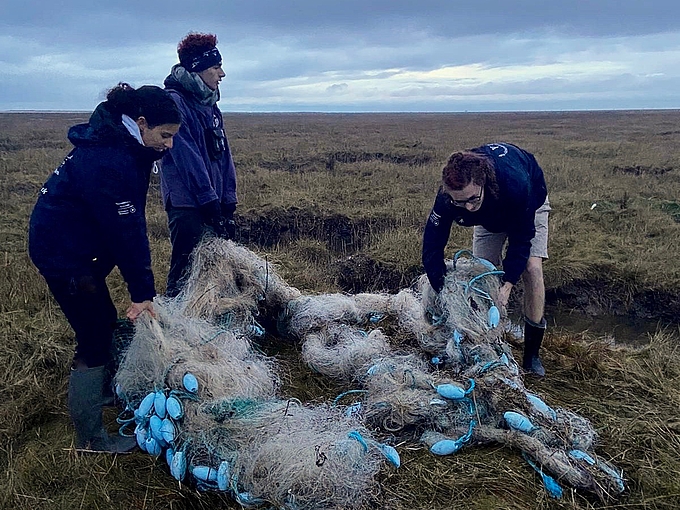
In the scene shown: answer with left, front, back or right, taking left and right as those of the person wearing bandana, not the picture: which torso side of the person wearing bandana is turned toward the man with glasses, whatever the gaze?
front

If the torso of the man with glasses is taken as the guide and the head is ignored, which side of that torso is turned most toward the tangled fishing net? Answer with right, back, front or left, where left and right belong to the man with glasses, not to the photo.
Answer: front

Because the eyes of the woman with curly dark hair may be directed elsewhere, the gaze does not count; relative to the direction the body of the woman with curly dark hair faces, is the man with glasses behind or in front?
in front

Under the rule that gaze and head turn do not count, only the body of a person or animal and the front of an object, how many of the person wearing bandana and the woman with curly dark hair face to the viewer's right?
2

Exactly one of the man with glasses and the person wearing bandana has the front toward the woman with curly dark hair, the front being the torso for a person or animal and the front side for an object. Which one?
the man with glasses

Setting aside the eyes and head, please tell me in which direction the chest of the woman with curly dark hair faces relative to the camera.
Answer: to the viewer's right

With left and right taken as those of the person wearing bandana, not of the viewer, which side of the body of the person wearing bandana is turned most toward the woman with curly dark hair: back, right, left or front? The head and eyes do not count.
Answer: right

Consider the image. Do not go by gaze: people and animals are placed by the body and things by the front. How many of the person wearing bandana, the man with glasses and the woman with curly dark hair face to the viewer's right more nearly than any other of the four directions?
2

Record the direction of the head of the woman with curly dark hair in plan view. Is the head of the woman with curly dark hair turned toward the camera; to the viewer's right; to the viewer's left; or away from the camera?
to the viewer's right

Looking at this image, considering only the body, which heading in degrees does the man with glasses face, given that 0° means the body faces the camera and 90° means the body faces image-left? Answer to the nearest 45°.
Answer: approximately 45°

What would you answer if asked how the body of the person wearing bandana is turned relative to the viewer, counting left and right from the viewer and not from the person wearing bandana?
facing to the right of the viewer

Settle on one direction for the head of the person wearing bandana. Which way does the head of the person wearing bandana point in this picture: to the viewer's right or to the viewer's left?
to the viewer's right

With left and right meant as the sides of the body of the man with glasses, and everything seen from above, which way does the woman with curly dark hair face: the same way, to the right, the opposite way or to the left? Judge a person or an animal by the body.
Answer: the opposite way

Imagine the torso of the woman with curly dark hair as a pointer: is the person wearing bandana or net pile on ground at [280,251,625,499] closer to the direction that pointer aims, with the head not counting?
the net pile on ground

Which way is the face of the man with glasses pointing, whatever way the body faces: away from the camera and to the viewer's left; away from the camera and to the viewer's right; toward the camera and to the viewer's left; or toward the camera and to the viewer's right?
toward the camera and to the viewer's left

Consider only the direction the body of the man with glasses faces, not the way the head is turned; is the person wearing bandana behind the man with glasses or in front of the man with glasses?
in front

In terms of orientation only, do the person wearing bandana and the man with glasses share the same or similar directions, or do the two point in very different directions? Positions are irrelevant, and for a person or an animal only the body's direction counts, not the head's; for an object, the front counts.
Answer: very different directions
